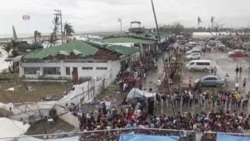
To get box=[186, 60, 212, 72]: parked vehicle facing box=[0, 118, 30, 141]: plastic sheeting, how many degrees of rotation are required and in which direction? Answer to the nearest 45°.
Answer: approximately 90° to its left

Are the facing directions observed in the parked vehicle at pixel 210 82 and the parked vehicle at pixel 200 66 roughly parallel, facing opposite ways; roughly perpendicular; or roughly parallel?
roughly parallel

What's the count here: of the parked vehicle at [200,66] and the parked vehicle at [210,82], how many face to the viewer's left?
2

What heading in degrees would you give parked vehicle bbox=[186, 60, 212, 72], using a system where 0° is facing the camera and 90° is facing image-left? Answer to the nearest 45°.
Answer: approximately 90°

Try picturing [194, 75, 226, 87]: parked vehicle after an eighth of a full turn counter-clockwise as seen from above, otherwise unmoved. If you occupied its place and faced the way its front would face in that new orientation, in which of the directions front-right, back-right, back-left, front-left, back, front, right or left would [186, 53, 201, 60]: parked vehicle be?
back-right

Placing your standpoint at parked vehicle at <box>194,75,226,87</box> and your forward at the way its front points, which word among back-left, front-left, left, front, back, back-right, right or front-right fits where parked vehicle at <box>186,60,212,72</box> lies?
right

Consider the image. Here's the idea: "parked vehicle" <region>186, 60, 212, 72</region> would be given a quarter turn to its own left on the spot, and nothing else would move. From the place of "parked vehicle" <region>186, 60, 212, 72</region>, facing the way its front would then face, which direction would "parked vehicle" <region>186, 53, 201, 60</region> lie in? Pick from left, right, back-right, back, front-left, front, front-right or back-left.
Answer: back

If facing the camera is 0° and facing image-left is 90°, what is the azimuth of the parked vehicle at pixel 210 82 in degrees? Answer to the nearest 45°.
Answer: approximately 90°
